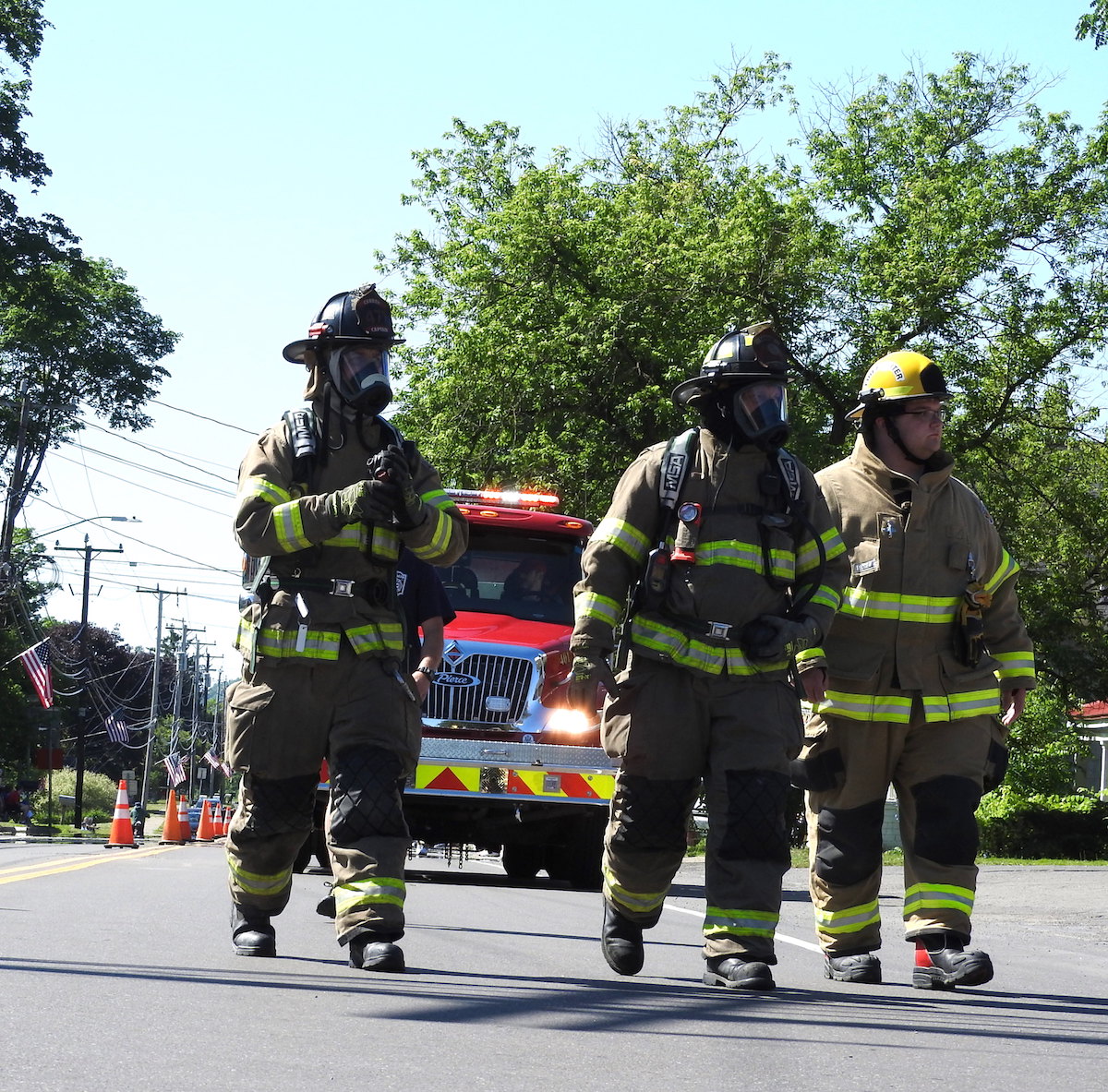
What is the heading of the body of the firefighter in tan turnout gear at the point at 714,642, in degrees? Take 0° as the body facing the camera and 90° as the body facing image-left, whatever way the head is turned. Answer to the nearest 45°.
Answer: approximately 0°

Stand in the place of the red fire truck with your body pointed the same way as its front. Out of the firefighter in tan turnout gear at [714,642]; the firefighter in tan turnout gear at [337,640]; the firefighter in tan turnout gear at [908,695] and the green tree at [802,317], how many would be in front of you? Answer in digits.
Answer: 3

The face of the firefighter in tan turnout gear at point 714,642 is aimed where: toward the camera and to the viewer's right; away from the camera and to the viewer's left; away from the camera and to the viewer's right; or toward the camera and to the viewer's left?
toward the camera and to the viewer's right

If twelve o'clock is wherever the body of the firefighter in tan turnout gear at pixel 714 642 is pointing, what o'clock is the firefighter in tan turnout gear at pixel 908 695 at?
the firefighter in tan turnout gear at pixel 908 695 is roughly at 8 o'clock from the firefighter in tan turnout gear at pixel 714 642.

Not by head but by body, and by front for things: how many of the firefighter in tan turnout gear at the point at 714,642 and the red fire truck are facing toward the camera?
2

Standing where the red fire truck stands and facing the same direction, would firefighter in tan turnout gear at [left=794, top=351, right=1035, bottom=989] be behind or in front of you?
in front

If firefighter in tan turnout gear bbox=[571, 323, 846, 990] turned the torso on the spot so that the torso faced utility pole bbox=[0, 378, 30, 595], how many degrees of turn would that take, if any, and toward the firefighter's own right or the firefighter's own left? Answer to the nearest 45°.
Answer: approximately 135° to the firefighter's own right

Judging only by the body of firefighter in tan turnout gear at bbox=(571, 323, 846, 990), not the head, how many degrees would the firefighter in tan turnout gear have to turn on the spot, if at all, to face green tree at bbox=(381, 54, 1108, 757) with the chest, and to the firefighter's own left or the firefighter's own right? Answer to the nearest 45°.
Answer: approximately 180°
